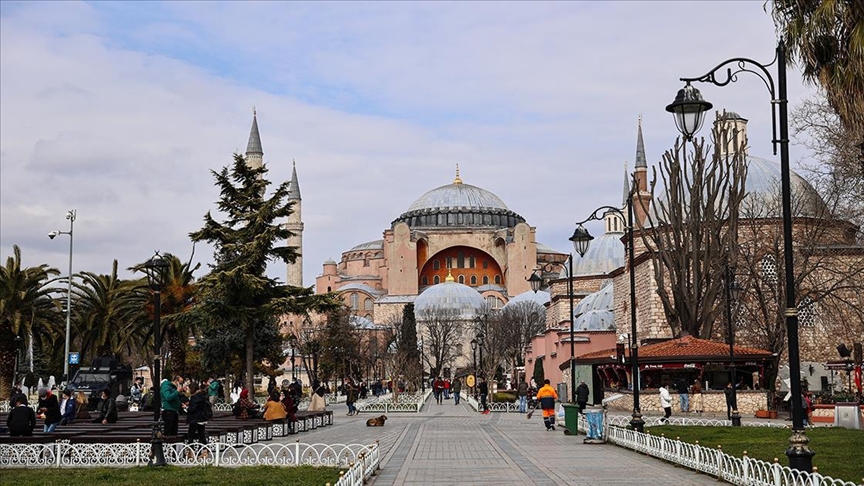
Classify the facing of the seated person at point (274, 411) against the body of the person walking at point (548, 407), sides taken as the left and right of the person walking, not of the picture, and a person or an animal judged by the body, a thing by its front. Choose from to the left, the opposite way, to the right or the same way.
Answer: the same way

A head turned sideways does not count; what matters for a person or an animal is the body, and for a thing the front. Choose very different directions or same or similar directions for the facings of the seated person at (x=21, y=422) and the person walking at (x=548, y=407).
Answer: same or similar directions

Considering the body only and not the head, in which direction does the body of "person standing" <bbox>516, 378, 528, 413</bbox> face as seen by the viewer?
away from the camera

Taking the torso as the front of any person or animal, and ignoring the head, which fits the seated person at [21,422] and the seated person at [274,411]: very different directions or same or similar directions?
same or similar directions
